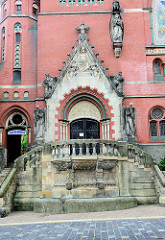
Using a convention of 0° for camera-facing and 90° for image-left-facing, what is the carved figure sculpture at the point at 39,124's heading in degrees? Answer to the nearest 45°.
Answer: approximately 0°

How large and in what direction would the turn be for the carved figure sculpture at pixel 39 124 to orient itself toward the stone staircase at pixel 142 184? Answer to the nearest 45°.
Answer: approximately 45° to its left
